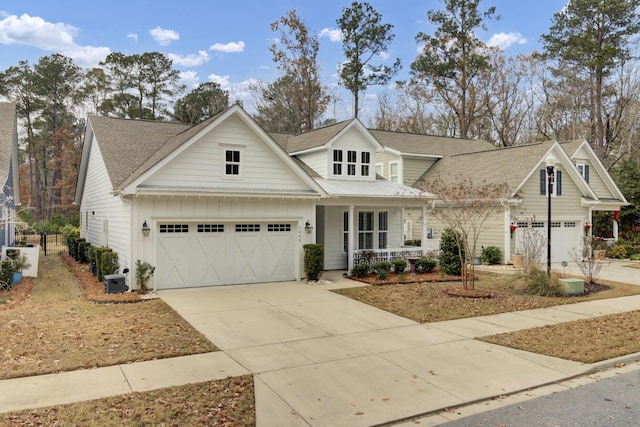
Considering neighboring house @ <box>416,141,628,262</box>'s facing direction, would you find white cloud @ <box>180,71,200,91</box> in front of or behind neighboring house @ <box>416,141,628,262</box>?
behind

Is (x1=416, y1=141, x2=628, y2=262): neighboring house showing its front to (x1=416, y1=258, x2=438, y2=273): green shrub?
no

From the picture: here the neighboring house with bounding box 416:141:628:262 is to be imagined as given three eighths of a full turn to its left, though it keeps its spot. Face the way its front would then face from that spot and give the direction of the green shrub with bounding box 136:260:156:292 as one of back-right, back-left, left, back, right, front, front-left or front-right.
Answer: back-left

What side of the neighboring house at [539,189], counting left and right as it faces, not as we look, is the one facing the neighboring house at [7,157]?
right

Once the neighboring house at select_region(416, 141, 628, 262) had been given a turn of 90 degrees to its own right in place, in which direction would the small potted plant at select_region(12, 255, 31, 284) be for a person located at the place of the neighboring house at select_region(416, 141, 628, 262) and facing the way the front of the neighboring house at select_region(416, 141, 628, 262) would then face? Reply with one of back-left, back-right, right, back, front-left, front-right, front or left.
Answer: front

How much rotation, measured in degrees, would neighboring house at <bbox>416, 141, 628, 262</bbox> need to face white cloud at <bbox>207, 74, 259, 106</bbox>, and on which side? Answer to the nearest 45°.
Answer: approximately 180°

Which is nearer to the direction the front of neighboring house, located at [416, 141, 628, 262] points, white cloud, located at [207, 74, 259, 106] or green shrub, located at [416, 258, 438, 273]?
the green shrub

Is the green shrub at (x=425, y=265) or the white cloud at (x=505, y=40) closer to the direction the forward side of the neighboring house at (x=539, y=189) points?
the green shrub

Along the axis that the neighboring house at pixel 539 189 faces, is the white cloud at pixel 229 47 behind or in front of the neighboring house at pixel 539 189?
behind

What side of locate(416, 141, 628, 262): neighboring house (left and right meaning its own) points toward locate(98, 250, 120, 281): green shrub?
right

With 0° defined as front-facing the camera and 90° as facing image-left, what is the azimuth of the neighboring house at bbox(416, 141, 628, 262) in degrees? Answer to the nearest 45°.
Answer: approximately 315°

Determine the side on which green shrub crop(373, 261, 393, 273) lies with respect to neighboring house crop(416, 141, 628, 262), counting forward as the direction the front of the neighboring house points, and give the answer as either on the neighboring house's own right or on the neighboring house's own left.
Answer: on the neighboring house's own right

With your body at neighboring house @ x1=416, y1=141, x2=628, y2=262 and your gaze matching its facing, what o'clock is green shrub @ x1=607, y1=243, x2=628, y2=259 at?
The green shrub is roughly at 9 o'clock from the neighboring house.

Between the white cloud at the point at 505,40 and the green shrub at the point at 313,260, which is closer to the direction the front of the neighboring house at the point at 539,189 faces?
the green shrub

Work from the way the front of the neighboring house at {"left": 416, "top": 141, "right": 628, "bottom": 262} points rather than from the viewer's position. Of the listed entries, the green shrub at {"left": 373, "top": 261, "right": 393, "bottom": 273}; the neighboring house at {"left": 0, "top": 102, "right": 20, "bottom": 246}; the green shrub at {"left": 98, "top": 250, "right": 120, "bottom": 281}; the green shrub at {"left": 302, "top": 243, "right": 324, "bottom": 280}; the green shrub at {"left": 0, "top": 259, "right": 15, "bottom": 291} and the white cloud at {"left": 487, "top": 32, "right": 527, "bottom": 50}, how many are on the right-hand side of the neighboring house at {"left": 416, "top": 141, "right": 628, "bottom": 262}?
5

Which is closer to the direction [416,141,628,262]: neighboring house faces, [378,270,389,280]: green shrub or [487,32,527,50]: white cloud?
the green shrub

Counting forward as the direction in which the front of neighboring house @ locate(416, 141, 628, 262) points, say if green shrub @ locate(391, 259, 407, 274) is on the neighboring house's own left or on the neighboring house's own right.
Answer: on the neighboring house's own right

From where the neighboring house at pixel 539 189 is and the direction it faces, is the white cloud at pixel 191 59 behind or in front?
behind
